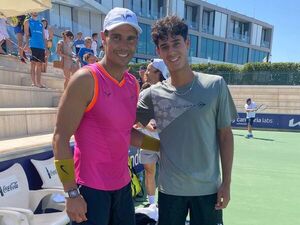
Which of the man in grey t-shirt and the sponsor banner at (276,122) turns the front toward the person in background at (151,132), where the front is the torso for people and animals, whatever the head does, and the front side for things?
the sponsor banner

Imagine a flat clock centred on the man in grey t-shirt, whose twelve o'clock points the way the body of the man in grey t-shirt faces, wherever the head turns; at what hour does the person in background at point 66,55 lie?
The person in background is roughly at 5 o'clock from the man in grey t-shirt.

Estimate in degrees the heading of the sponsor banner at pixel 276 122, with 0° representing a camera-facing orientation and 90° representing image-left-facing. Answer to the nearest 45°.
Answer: approximately 0°

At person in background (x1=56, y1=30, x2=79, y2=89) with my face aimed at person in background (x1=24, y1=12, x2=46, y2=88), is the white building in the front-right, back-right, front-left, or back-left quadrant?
back-right

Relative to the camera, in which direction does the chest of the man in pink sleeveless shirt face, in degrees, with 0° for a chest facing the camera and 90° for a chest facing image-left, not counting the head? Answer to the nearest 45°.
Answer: approximately 315°

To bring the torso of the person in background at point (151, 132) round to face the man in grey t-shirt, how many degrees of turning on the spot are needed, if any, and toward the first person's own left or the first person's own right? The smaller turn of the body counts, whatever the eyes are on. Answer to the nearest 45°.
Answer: approximately 90° to the first person's own left

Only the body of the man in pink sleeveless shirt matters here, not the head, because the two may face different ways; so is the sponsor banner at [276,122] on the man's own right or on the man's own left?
on the man's own left

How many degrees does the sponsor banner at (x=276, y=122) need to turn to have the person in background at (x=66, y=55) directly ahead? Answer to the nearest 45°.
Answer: approximately 45° to its right
